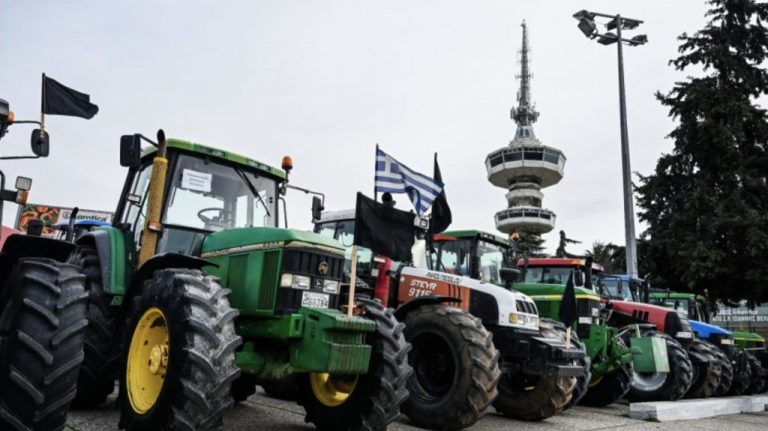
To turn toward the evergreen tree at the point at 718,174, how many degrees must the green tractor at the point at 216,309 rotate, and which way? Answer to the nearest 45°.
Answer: approximately 90° to its left

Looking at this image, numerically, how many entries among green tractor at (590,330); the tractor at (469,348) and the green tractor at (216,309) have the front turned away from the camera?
0

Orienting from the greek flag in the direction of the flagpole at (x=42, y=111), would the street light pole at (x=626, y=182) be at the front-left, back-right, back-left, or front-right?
back-right

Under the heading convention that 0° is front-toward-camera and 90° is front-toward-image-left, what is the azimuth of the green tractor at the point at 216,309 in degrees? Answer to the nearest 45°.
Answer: approximately 315°

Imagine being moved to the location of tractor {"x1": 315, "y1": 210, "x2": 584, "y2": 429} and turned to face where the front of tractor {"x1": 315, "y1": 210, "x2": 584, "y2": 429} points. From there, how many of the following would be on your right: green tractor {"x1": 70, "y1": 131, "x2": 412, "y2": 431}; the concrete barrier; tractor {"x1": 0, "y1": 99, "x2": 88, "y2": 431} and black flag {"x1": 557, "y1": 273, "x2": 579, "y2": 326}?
2

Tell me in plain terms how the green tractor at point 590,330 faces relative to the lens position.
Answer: facing the viewer and to the right of the viewer

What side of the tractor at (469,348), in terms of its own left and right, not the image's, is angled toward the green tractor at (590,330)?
left

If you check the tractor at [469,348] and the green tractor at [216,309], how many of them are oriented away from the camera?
0

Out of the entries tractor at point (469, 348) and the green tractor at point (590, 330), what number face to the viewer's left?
0

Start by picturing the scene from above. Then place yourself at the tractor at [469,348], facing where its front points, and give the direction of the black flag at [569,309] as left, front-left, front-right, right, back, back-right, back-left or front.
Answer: left

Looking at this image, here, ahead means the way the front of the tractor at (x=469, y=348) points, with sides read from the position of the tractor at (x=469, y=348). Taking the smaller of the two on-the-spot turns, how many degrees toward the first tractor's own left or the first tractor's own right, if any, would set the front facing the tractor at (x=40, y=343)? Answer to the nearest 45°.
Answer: approximately 90° to the first tractor's own right

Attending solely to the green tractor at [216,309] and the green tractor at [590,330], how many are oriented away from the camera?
0

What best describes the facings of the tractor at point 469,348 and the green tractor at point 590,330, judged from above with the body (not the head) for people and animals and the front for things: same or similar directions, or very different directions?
same or similar directions
